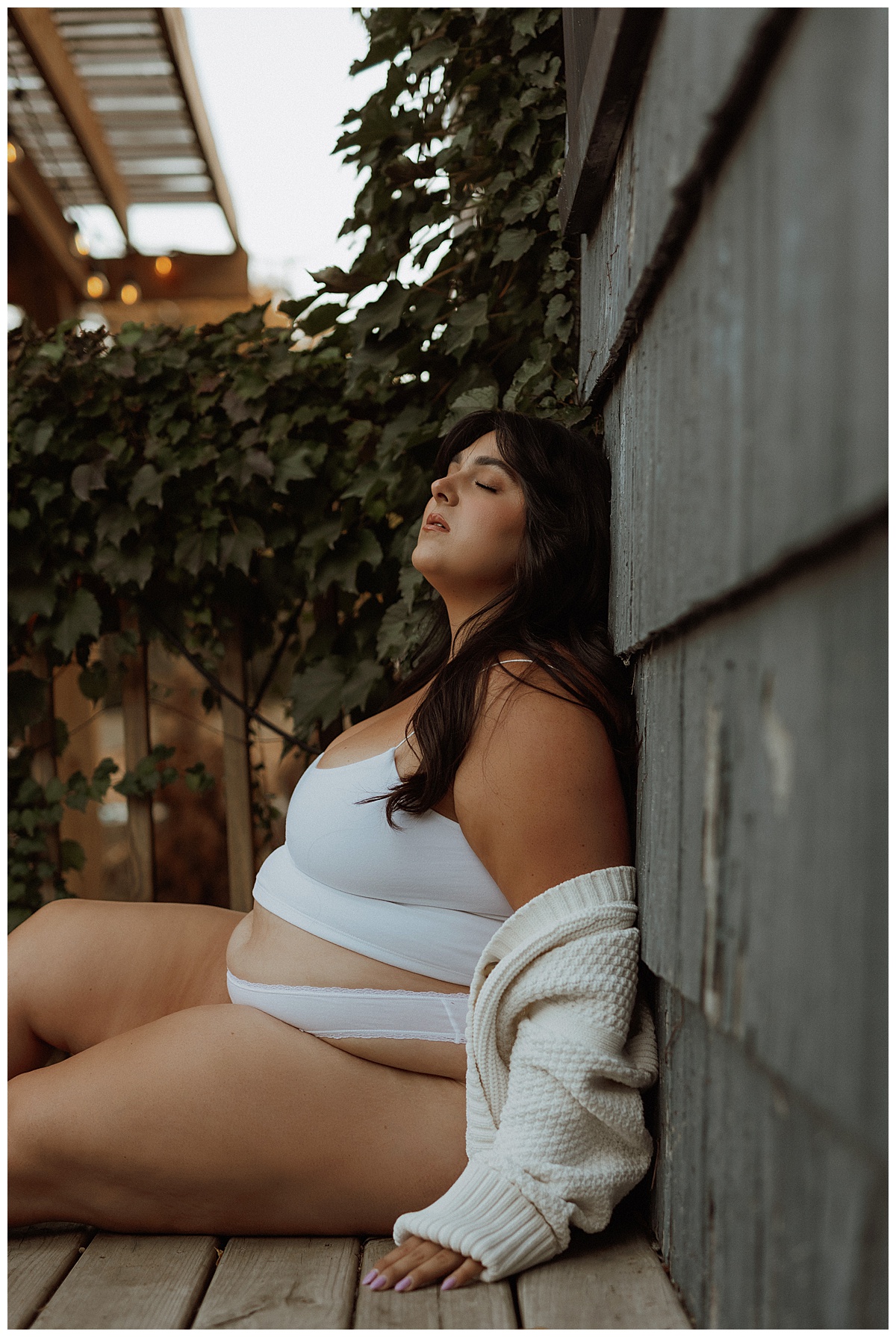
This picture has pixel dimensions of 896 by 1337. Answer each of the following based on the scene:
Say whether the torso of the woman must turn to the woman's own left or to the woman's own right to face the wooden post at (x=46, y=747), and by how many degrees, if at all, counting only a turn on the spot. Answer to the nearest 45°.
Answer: approximately 45° to the woman's own right

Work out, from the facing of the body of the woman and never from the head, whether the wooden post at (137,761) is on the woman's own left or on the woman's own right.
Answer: on the woman's own right

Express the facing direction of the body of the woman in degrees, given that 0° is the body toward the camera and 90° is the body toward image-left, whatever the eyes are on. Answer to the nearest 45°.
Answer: approximately 90°

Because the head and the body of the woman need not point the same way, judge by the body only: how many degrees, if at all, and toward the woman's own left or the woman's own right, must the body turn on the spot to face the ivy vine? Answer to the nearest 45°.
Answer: approximately 90° to the woman's own right
